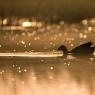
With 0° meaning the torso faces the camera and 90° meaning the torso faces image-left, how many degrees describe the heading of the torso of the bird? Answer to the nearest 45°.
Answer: approximately 90°
